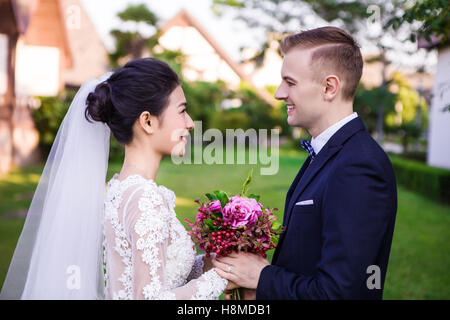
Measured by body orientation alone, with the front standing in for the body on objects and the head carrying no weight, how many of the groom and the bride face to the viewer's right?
1

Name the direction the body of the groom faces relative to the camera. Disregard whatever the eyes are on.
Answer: to the viewer's left

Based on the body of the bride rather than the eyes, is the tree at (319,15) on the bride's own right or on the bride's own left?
on the bride's own left

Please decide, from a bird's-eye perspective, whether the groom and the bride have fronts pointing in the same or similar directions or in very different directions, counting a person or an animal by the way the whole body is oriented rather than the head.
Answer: very different directions

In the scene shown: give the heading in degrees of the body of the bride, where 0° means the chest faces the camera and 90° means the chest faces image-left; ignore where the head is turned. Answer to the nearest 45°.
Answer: approximately 270°

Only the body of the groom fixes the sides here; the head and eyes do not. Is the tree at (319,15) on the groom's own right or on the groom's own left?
on the groom's own right

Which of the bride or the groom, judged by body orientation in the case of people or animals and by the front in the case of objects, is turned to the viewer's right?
the bride
